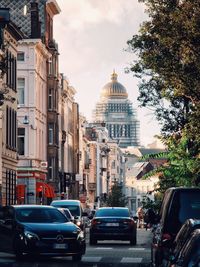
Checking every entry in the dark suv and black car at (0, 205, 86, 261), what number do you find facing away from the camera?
1

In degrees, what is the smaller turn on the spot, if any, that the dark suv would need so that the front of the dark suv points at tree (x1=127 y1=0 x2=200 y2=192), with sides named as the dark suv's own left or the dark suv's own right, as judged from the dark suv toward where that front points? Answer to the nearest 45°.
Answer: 0° — it already faces it

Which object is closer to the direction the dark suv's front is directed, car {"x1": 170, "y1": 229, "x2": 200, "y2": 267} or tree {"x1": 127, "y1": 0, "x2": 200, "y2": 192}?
the tree

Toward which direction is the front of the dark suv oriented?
away from the camera

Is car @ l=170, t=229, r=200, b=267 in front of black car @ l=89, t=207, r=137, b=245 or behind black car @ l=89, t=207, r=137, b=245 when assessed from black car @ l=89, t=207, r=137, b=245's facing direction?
behind

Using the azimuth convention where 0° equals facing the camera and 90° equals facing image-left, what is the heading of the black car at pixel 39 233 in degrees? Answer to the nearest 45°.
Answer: approximately 315°

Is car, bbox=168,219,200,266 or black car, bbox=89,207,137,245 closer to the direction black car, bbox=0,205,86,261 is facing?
the car

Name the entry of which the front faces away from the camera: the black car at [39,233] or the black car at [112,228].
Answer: the black car at [112,228]

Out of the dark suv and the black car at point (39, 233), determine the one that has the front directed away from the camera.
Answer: the dark suv

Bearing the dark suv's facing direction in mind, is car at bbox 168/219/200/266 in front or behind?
behind

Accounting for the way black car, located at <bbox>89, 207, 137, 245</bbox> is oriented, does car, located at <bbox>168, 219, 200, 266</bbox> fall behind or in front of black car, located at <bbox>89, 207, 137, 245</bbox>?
behind

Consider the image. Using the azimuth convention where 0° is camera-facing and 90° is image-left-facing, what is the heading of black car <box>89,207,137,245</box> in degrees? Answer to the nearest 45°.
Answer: approximately 180°

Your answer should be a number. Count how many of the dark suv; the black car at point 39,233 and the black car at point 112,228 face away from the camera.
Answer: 2
